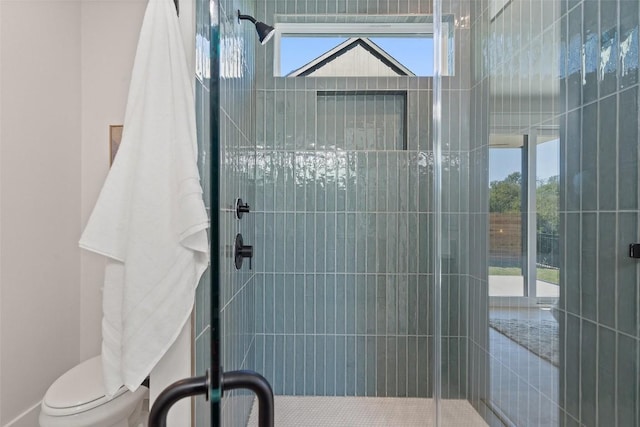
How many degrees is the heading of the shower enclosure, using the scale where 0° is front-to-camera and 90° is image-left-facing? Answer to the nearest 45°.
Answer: approximately 0°

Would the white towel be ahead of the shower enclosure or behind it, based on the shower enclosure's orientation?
ahead

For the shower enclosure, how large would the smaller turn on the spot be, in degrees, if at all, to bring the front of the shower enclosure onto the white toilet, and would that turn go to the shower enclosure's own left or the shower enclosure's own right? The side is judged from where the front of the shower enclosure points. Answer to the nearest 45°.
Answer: approximately 45° to the shower enclosure's own right
